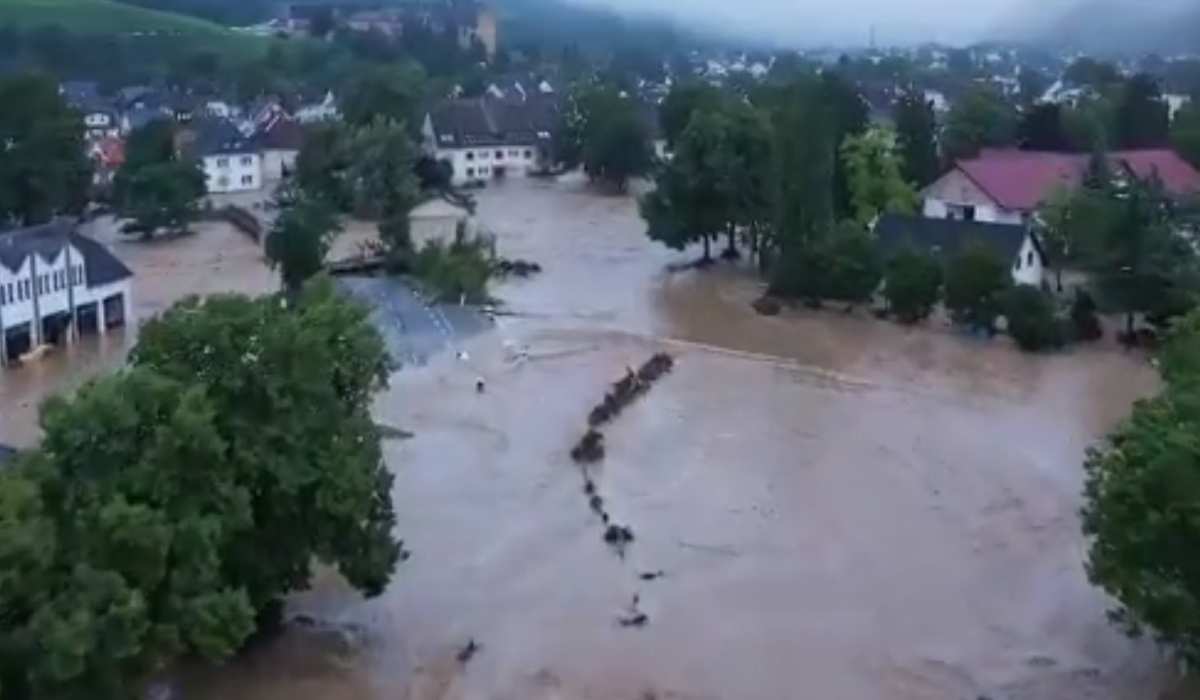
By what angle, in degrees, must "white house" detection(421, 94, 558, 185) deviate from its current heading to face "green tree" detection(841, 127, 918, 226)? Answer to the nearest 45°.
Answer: approximately 45° to its left

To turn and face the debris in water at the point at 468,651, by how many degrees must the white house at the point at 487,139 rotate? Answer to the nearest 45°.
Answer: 0° — it already faces it

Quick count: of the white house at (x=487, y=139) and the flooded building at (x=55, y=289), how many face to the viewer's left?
0

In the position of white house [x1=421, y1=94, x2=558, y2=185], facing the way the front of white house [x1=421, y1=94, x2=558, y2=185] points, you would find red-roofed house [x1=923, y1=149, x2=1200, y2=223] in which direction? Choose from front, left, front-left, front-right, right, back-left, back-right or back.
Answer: front-left

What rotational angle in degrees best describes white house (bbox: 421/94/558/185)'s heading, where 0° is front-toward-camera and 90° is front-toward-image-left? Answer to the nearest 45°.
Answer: approximately 0°

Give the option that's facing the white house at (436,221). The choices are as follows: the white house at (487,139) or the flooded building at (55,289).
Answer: the white house at (487,139)

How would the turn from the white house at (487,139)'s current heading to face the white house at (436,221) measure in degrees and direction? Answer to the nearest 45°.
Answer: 0° — it already faces it

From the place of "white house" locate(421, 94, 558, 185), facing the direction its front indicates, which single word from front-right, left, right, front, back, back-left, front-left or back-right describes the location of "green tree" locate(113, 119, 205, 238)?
front-right

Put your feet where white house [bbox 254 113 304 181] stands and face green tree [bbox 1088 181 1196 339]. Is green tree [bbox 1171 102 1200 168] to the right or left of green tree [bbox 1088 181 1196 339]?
left

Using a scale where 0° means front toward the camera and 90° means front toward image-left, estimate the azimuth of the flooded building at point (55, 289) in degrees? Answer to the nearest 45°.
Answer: approximately 315°
